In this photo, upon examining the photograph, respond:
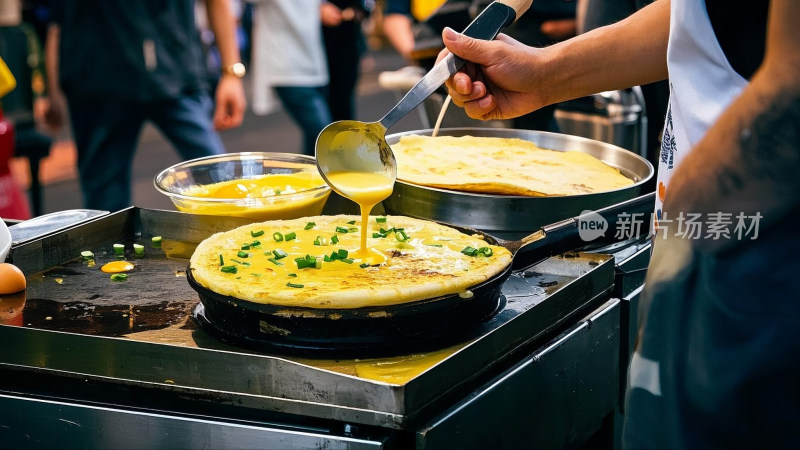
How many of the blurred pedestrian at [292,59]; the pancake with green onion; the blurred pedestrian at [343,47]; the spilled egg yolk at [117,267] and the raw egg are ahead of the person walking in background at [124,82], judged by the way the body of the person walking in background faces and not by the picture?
3

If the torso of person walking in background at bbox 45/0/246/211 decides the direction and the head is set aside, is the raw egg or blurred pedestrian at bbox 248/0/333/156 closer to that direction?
the raw egg

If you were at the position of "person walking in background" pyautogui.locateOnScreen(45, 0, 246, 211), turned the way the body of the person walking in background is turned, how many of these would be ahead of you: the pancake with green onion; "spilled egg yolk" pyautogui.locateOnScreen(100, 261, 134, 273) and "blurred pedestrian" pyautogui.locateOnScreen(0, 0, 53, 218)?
2

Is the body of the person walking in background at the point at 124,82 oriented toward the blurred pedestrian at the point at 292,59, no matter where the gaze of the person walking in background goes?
no

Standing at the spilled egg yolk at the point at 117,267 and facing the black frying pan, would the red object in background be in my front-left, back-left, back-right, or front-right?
back-left

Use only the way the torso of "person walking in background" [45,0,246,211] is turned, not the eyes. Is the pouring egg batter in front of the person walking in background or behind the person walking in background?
in front

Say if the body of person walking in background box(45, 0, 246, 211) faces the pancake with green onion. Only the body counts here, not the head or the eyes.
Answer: yes

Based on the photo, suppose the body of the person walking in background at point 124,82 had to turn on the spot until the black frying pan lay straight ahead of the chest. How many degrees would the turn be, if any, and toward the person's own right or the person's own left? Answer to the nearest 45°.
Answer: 0° — they already face it

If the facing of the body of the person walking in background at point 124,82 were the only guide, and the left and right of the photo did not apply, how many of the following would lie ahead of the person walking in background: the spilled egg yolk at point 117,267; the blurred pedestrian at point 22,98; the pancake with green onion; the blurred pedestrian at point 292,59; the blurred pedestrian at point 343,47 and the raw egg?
3

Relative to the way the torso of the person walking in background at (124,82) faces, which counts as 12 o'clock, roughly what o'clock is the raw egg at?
The raw egg is roughly at 12 o'clock from the person walking in background.

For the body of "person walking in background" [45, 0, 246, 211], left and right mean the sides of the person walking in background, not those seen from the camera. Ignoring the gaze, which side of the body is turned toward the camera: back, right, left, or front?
front

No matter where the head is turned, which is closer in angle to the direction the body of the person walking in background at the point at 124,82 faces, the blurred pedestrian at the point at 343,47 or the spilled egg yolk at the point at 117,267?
the spilled egg yolk

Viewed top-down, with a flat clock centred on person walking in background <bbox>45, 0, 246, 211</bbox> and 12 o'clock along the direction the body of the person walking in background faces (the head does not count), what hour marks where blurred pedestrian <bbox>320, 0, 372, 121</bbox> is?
The blurred pedestrian is roughly at 7 o'clock from the person walking in background.

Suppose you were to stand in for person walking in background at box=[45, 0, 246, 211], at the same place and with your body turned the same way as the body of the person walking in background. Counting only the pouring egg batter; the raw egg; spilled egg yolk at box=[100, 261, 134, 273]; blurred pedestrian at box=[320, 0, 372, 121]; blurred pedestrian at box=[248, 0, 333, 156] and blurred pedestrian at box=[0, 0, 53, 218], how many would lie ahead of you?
3

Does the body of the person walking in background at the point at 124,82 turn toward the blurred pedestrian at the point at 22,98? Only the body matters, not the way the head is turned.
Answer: no

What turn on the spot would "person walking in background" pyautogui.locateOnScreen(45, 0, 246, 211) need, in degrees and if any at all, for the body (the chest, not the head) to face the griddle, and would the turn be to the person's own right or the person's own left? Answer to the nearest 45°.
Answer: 0° — they already face it

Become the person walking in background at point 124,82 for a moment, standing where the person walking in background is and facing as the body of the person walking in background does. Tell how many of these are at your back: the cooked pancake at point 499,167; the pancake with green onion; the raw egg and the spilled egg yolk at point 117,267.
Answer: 0

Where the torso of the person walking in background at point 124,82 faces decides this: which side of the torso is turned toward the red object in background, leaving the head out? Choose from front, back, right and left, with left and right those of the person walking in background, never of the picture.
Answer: right
